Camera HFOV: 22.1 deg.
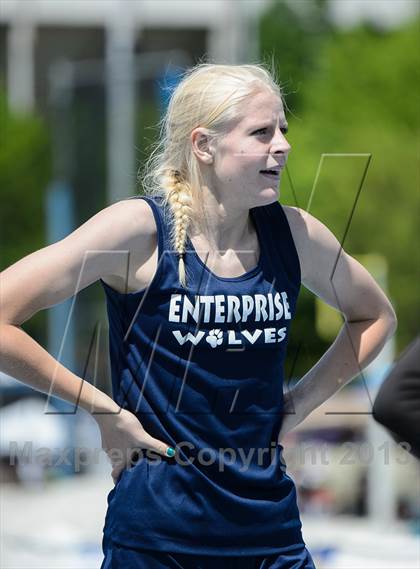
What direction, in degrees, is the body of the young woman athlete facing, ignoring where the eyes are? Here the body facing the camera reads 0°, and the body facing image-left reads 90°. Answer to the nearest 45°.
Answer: approximately 315°

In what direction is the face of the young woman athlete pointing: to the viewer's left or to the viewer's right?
to the viewer's right
